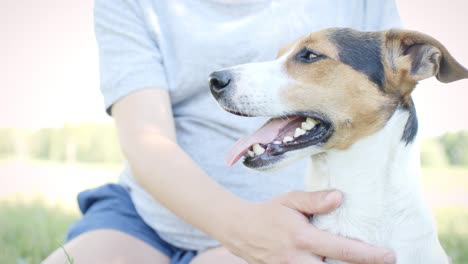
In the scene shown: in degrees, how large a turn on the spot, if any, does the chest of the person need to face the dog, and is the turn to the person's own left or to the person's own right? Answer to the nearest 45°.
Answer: approximately 45° to the person's own left

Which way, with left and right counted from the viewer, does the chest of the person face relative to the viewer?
facing the viewer
